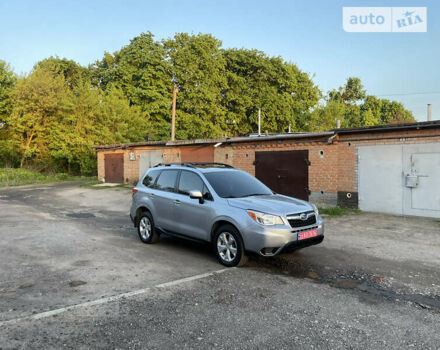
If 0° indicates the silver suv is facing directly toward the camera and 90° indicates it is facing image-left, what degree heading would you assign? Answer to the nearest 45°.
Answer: approximately 315°

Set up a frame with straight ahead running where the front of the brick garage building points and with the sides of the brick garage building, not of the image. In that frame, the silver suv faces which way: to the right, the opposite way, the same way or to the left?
to the left

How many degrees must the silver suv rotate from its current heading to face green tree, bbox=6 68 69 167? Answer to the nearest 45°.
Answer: approximately 180°

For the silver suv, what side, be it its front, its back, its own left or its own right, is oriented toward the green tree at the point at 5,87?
back

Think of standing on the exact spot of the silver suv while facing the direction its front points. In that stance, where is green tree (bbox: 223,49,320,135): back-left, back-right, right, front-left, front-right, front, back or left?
back-left

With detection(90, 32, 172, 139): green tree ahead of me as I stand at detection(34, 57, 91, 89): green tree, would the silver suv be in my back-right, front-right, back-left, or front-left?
front-right

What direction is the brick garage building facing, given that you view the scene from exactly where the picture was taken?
facing the viewer and to the left of the viewer

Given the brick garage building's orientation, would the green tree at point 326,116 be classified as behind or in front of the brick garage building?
behind

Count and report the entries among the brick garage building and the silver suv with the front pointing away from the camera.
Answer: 0

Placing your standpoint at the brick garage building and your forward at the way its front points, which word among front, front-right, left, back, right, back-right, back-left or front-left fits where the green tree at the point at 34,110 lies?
right

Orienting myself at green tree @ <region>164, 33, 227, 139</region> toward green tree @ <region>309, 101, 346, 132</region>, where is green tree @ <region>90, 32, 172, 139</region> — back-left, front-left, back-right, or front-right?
back-left

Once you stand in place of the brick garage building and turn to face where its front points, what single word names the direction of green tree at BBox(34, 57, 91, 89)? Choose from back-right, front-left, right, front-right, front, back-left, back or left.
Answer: right
